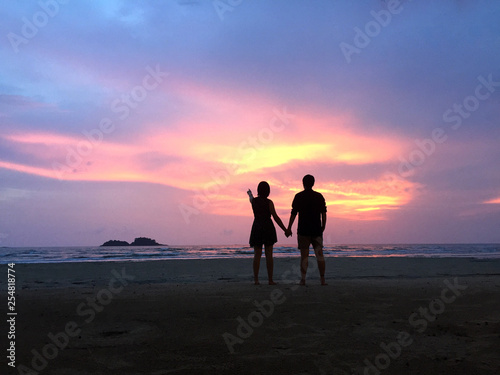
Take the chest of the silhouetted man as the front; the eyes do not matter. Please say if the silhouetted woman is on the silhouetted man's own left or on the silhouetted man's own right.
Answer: on the silhouetted man's own left

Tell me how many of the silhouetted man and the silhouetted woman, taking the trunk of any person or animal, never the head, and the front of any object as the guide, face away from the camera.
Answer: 2

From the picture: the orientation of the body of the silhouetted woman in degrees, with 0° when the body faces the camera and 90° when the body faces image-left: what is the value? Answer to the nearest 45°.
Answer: approximately 180°

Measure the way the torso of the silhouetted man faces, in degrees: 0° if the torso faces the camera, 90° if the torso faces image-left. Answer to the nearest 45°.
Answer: approximately 180°

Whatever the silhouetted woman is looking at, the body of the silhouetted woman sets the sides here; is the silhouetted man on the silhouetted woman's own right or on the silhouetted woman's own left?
on the silhouetted woman's own right
